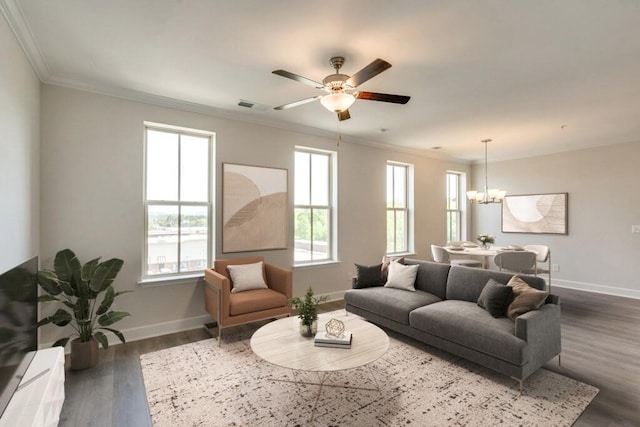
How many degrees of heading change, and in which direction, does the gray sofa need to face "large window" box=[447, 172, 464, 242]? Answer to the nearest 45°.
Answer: approximately 135° to its right

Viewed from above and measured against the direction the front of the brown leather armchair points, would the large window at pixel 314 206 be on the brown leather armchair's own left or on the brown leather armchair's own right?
on the brown leather armchair's own left

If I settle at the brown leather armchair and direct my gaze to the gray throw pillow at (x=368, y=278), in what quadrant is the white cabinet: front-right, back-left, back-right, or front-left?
back-right

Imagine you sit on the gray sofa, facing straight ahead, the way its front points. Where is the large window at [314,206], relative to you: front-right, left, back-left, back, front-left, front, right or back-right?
right

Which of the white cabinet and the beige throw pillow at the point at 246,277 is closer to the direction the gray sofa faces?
the white cabinet

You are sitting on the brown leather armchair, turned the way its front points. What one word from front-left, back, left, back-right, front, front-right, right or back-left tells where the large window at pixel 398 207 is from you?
left

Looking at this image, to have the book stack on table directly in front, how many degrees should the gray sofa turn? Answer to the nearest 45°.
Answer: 0° — it already faces it

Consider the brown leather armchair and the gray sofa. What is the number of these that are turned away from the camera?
0

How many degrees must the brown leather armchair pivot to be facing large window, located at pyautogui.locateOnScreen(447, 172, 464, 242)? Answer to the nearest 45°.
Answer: approximately 90° to its left

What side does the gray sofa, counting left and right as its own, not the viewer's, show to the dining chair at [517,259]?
back

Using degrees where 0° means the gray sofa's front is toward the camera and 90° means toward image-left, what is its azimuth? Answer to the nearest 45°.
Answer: approximately 45°

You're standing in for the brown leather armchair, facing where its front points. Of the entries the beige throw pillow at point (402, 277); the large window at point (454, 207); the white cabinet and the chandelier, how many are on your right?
1

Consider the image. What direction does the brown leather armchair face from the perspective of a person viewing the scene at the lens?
facing the viewer and to the right of the viewer
